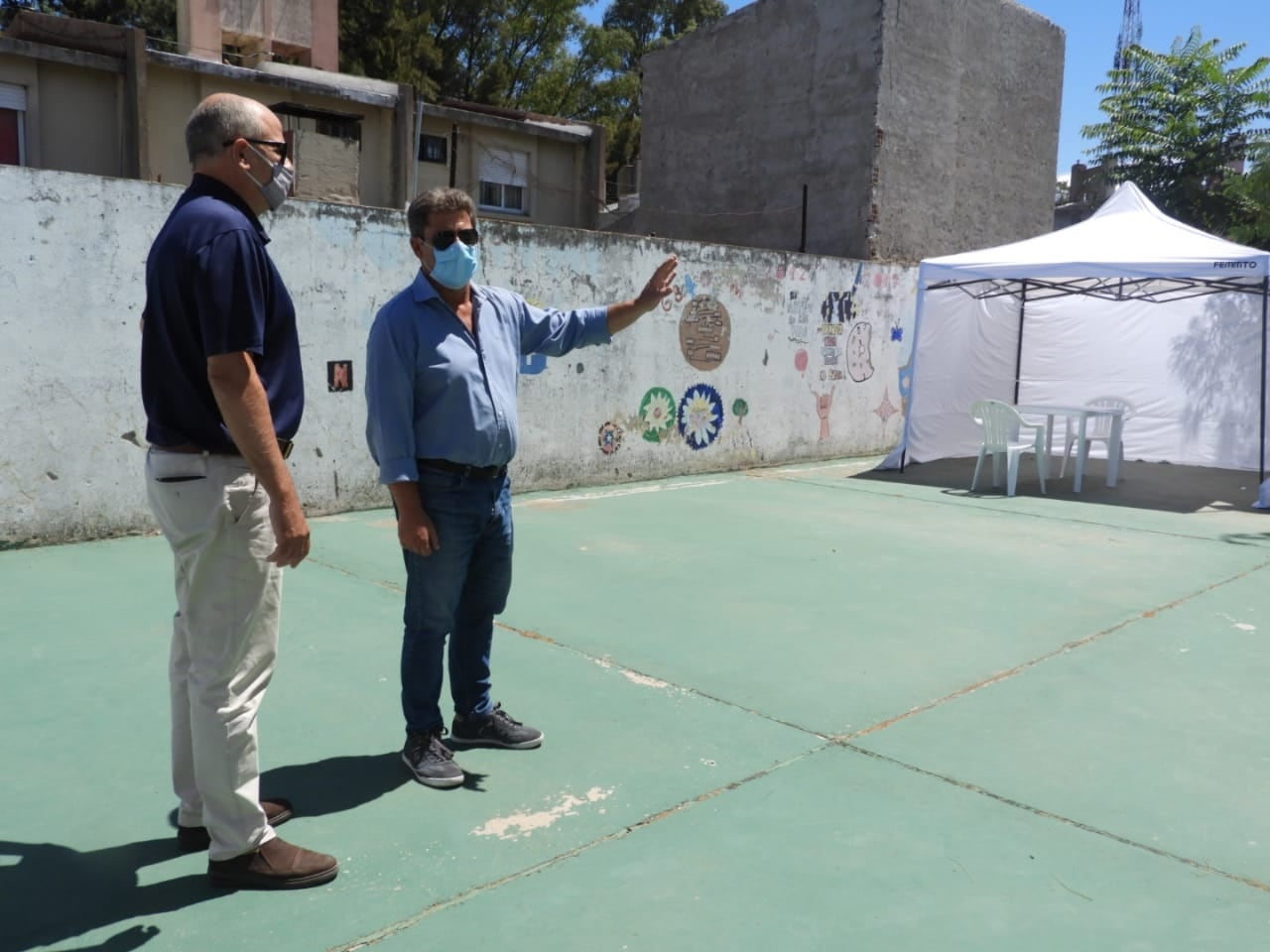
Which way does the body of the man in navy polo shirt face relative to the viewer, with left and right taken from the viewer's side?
facing to the right of the viewer

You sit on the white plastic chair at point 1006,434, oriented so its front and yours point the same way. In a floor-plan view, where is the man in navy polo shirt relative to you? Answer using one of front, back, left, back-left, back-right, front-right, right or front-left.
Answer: back-right

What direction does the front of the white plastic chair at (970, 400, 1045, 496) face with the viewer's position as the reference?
facing away from the viewer and to the right of the viewer

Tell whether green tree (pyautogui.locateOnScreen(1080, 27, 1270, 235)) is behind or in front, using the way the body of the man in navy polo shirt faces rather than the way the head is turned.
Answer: in front

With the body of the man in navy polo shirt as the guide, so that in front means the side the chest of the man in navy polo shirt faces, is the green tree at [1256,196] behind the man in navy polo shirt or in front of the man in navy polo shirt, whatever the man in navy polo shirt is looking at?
in front

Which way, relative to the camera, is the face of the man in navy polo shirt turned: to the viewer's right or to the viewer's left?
to the viewer's right

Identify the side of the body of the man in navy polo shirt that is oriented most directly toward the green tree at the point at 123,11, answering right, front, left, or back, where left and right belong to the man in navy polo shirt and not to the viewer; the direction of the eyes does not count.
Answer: left

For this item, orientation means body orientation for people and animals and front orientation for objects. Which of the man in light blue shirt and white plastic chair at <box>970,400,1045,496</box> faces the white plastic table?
the white plastic chair

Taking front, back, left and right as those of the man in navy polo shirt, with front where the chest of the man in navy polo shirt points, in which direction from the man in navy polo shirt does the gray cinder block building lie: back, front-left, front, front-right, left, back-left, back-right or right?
front-left
